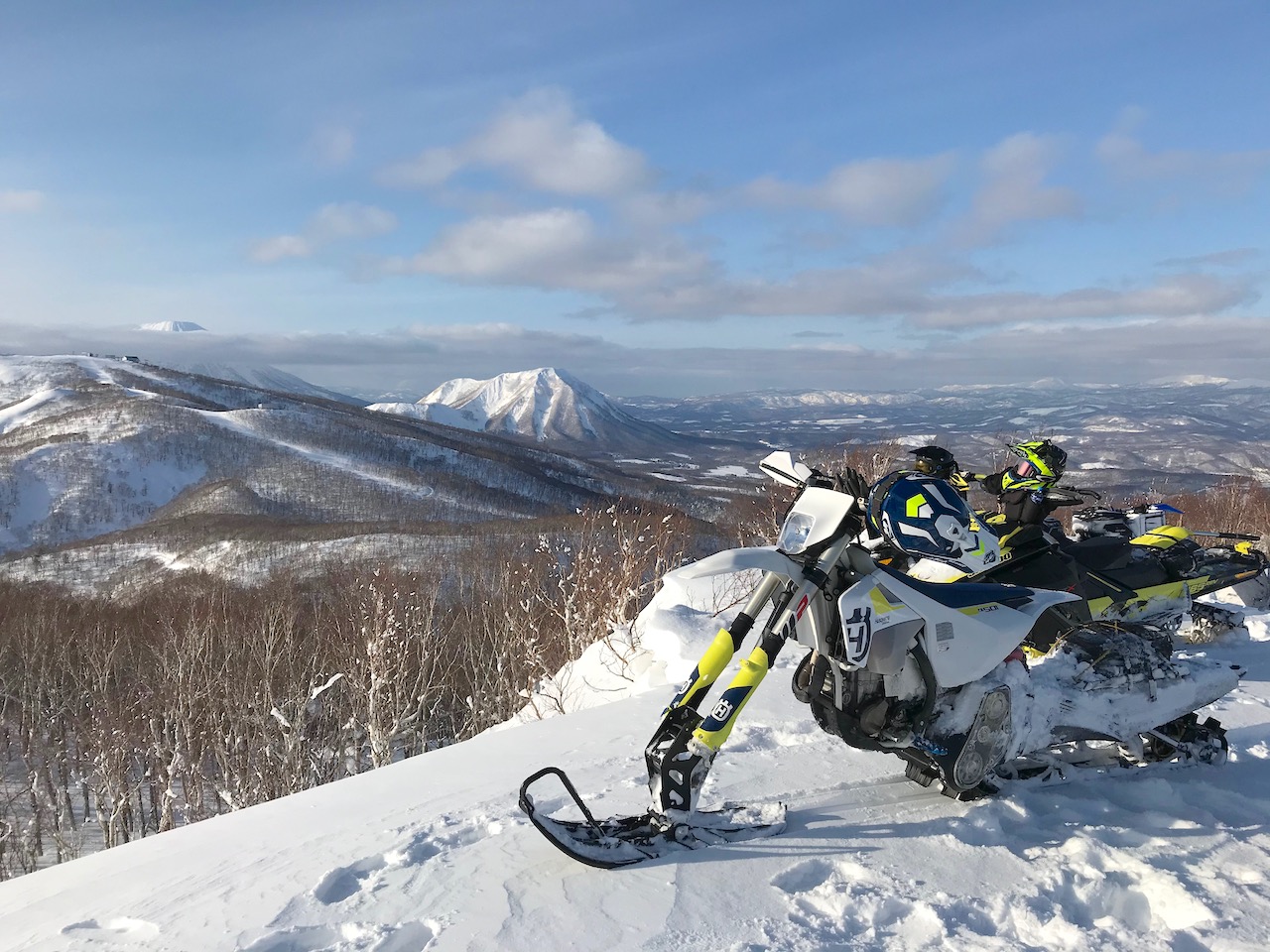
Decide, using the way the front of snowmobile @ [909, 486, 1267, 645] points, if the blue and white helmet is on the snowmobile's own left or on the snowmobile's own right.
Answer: on the snowmobile's own left

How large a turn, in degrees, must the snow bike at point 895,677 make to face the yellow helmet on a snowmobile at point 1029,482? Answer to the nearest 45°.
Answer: approximately 135° to its right

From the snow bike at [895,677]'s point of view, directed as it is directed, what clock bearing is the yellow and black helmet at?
The yellow and black helmet is roughly at 5 o'clock from the snow bike.

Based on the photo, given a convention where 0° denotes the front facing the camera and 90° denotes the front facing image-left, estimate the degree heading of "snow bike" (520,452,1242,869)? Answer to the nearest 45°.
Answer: approximately 45°

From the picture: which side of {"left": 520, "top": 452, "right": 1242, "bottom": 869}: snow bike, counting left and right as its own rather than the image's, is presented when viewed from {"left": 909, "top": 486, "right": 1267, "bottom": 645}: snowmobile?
back
